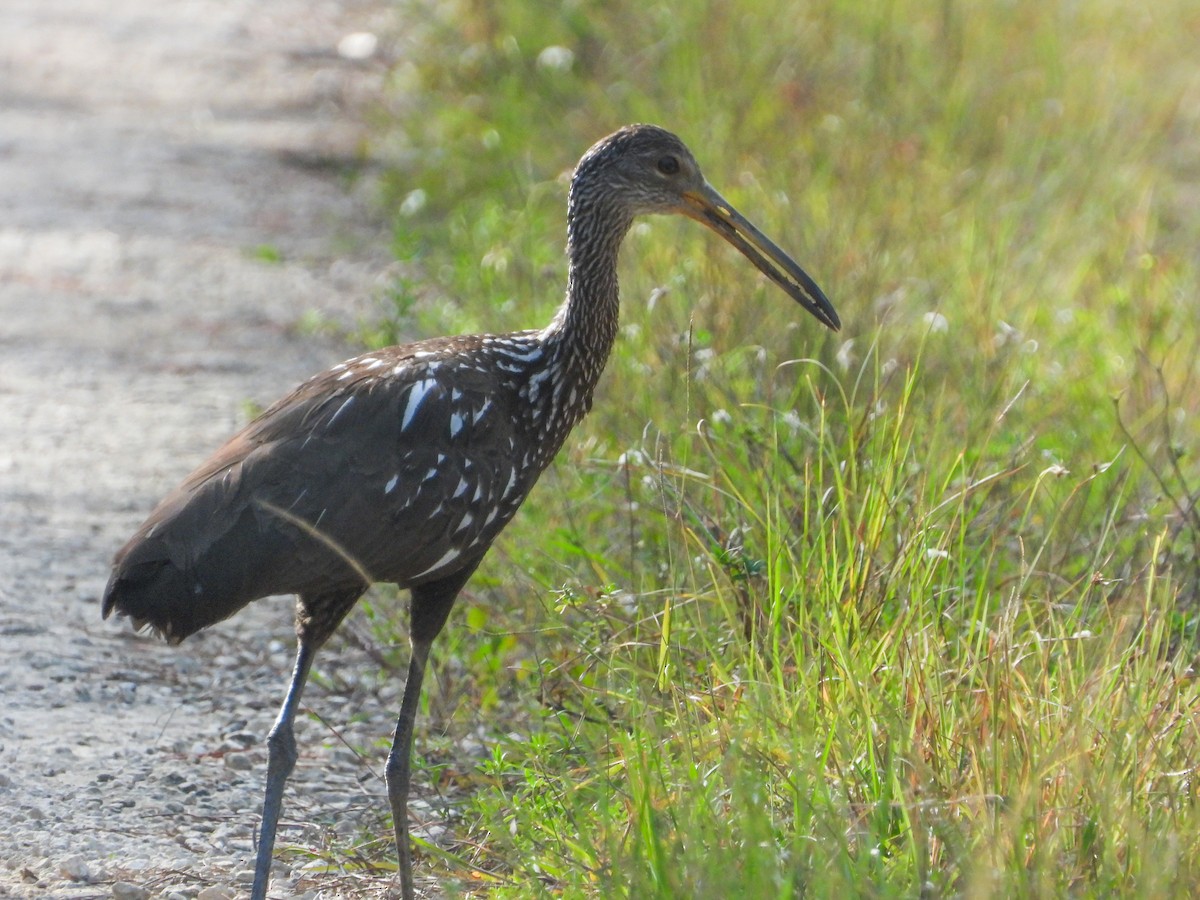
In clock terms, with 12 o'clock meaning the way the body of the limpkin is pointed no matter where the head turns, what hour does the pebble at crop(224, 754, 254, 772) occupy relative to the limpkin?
The pebble is roughly at 8 o'clock from the limpkin.

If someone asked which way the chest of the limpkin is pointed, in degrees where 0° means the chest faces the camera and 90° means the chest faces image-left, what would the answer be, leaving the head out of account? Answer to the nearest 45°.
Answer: approximately 270°
